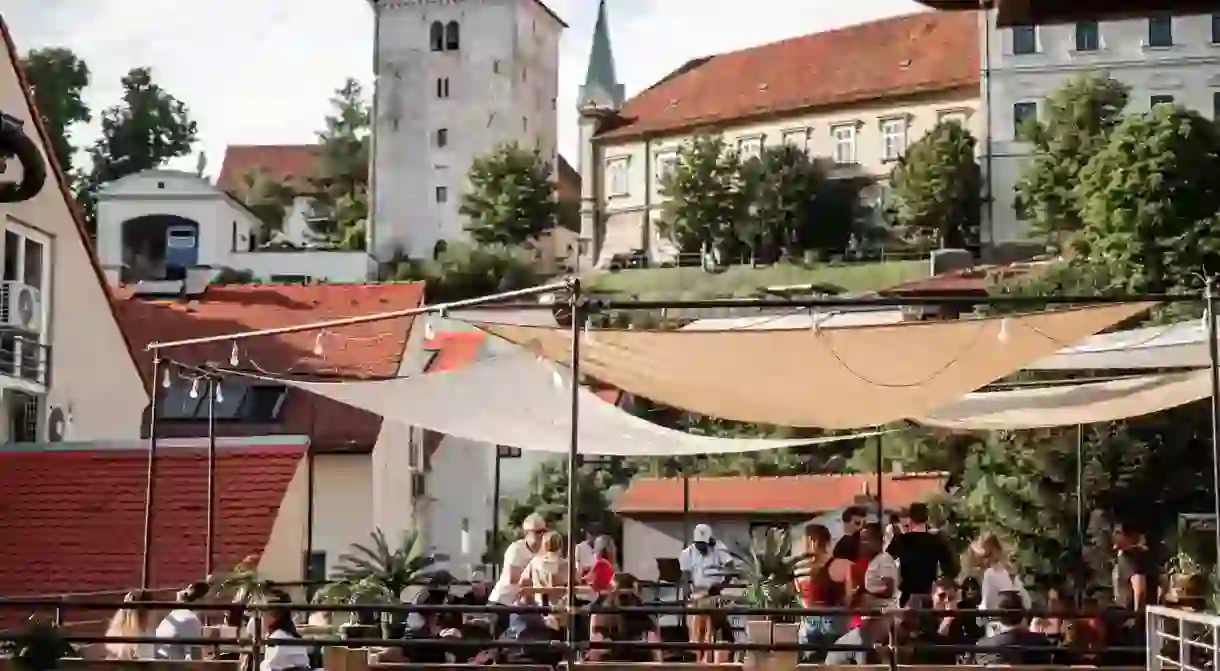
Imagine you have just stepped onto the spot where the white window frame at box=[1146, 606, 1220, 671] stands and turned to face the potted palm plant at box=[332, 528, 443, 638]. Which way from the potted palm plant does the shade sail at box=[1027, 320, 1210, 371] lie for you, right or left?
right

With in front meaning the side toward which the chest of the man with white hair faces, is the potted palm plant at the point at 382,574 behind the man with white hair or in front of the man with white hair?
behind

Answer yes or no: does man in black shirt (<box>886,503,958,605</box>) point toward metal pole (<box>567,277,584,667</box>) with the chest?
no

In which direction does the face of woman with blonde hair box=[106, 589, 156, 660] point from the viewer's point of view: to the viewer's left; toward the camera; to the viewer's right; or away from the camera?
away from the camera

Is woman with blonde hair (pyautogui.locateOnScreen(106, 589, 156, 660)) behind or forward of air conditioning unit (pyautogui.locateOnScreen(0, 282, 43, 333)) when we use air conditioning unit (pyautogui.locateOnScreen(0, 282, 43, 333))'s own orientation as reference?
forward

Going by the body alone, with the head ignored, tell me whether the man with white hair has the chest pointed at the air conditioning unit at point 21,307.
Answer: no

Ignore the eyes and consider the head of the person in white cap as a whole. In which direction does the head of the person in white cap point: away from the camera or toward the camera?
toward the camera

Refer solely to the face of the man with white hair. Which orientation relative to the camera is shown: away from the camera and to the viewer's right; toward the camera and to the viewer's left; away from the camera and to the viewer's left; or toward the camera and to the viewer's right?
toward the camera and to the viewer's right

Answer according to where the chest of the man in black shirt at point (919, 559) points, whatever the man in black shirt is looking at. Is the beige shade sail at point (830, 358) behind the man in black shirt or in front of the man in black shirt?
behind
